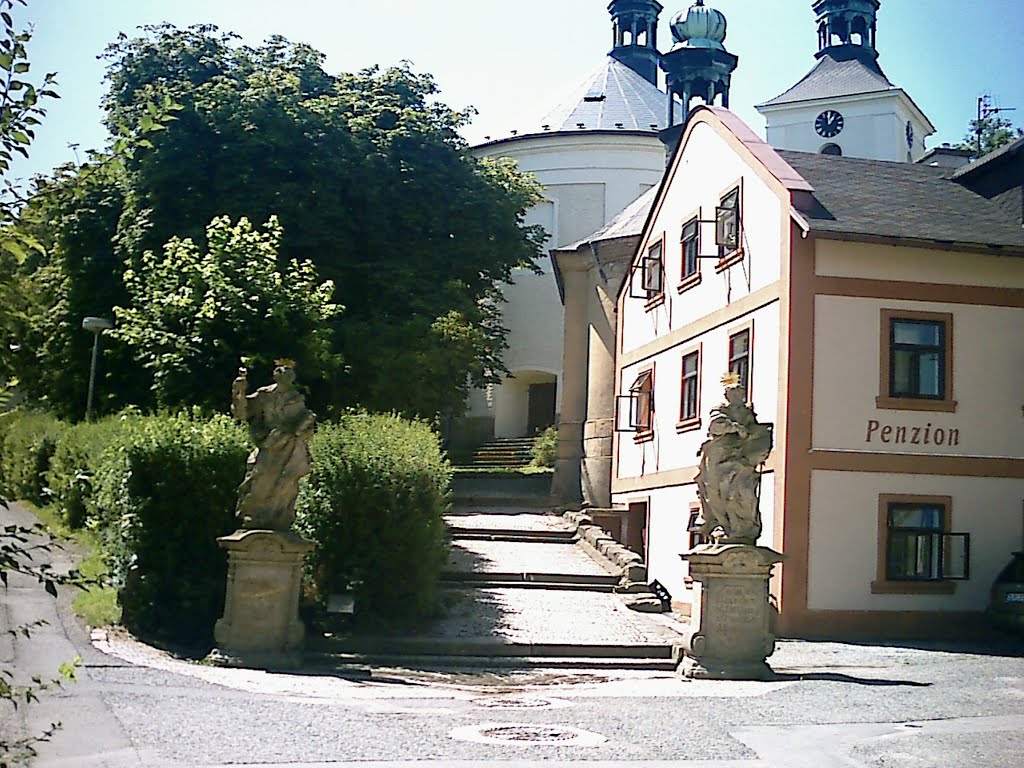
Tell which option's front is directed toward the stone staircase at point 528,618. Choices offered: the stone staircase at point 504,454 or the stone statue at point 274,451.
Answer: the stone staircase at point 504,454

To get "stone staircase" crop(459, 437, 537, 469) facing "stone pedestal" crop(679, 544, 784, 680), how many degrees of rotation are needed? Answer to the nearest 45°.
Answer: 0° — it already faces it

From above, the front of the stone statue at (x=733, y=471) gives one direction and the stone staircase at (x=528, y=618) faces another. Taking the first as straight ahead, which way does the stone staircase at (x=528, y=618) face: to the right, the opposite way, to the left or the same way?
the same way

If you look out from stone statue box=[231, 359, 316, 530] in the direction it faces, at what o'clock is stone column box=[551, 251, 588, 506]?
The stone column is roughly at 7 o'clock from the stone statue.

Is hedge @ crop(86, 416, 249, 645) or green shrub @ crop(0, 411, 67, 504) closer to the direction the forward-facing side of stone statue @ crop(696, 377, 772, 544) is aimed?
the hedge

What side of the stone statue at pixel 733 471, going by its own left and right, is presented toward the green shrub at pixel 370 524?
right

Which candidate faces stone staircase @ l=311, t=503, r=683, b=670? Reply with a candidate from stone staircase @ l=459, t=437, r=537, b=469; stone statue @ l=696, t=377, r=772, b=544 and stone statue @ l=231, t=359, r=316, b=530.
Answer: stone staircase @ l=459, t=437, r=537, b=469

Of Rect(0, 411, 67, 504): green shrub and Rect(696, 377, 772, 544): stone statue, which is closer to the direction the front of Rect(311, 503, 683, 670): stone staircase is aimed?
the stone statue

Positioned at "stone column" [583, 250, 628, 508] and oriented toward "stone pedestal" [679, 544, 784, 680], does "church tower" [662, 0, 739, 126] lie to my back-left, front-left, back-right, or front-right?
back-left

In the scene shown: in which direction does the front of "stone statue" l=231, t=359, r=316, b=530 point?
toward the camera

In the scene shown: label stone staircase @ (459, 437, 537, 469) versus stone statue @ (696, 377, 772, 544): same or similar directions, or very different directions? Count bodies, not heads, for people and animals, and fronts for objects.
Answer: same or similar directions

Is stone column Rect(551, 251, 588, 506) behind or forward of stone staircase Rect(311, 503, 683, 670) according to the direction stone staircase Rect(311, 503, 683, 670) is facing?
behind

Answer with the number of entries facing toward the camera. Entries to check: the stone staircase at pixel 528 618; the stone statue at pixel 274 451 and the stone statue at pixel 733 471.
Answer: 3

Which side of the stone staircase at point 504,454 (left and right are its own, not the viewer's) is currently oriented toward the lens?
front

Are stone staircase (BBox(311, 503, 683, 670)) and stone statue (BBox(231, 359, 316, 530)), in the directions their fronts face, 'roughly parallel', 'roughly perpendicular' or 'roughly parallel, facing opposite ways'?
roughly parallel

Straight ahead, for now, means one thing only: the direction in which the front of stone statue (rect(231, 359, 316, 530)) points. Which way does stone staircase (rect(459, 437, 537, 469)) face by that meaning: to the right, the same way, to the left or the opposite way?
the same way

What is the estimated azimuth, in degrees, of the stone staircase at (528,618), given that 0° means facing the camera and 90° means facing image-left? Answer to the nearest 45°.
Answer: approximately 0°

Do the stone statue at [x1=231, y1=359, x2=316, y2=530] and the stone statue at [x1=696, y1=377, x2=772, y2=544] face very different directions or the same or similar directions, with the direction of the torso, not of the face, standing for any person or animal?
same or similar directions

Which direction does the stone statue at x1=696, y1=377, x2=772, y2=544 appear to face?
toward the camera
